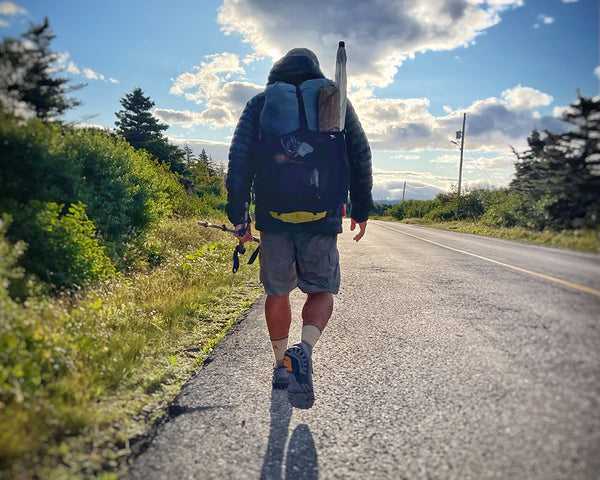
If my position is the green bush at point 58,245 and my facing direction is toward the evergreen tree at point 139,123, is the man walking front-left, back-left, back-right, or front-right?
back-right

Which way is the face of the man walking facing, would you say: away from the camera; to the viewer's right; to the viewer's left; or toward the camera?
away from the camera

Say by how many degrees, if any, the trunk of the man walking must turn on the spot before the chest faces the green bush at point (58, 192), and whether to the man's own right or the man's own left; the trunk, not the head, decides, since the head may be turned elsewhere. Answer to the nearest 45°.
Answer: approximately 90° to the man's own left

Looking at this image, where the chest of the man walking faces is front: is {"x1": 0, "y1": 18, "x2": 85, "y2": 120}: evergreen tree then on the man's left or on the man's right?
on the man's left

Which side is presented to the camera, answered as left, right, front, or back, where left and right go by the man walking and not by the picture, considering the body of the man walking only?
back

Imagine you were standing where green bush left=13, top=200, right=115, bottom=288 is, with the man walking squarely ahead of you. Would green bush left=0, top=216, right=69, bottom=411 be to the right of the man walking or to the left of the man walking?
right
